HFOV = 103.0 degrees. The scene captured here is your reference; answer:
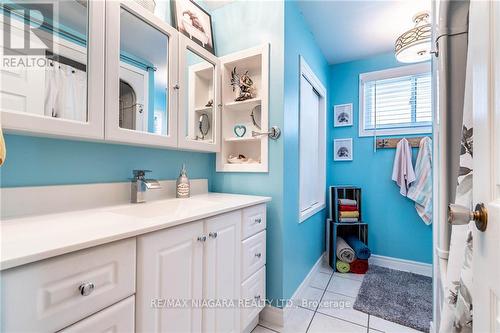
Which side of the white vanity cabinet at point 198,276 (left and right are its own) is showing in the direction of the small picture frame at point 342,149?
left

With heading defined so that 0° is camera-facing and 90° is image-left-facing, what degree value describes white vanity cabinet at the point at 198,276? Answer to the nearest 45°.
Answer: approximately 315°

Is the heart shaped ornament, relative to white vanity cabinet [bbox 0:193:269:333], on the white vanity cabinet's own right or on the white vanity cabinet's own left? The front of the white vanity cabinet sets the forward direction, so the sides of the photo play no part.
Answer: on the white vanity cabinet's own left

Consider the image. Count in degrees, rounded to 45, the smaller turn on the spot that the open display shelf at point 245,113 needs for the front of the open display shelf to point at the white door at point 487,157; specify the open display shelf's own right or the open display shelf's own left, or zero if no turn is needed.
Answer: approximately 45° to the open display shelf's own left

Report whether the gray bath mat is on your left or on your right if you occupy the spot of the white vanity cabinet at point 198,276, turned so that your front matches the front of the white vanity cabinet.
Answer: on your left

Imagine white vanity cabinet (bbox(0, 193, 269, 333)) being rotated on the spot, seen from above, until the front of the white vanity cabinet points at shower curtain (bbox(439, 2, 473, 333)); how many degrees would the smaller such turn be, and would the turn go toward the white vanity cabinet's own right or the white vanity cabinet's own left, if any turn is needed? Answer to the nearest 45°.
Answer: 0° — it already faces it

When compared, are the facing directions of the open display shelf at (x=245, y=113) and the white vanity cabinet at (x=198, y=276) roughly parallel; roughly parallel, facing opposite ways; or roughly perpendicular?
roughly perpendicular

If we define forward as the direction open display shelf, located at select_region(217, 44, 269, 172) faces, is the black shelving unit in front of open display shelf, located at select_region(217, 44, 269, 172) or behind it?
behind

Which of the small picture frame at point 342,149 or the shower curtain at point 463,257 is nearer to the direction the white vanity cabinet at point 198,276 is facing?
the shower curtain

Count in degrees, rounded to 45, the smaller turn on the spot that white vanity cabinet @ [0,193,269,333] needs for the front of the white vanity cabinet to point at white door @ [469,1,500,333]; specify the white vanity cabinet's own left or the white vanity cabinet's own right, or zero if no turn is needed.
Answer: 0° — it already faces it

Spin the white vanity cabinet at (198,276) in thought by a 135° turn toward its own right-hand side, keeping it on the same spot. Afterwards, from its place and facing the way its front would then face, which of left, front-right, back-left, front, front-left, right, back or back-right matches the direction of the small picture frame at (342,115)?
back-right

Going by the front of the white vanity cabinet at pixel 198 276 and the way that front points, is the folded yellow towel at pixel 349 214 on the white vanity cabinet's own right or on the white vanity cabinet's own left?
on the white vanity cabinet's own left

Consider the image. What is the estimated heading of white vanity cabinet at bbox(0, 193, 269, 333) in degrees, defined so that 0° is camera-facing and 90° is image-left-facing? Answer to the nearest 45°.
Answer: approximately 315°
